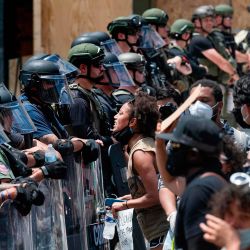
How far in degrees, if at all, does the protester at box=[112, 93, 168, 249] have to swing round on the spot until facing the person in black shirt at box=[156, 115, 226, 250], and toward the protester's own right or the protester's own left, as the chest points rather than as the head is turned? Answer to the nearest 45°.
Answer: approximately 90° to the protester's own left

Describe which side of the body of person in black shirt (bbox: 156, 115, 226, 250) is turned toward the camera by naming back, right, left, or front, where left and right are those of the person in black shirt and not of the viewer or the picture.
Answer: left

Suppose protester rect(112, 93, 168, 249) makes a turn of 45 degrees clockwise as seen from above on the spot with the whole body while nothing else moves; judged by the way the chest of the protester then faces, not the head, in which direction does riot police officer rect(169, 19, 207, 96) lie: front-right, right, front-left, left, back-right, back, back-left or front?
front-right

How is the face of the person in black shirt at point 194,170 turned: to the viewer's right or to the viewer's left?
to the viewer's left

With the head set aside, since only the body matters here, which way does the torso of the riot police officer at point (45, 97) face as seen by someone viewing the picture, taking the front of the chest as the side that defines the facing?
to the viewer's right

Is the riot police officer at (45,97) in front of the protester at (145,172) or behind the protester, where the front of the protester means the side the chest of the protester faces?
in front

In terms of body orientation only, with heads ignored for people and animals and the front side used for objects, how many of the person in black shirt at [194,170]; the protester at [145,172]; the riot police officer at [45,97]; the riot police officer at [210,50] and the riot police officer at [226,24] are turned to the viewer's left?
2

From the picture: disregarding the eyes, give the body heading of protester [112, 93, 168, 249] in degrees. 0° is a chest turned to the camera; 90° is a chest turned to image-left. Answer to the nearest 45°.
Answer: approximately 90°

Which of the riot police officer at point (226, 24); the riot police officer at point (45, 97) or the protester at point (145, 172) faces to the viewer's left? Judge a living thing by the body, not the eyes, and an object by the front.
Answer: the protester

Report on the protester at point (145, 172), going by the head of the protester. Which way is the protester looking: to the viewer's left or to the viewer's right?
to the viewer's left

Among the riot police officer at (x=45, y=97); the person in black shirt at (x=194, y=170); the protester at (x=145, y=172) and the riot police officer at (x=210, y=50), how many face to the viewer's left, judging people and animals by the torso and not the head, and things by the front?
2

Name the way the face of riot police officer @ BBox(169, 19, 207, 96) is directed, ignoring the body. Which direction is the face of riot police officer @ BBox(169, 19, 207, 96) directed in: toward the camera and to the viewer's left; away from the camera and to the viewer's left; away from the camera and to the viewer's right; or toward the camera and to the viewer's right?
toward the camera and to the viewer's right
